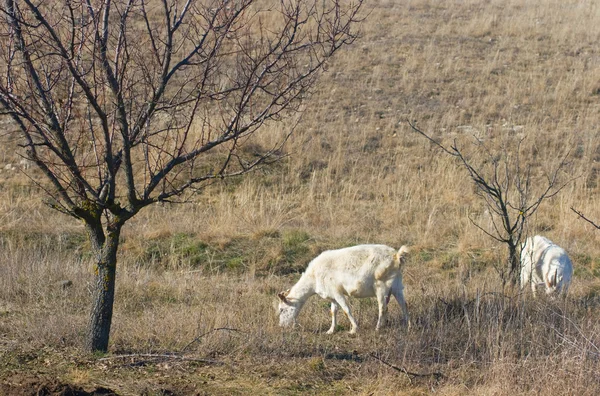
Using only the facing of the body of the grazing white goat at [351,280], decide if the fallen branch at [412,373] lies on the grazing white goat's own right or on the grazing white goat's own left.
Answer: on the grazing white goat's own left

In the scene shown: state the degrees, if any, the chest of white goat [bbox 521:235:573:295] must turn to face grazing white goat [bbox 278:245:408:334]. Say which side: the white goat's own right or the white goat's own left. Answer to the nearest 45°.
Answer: approximately 90° to the white goat's own right

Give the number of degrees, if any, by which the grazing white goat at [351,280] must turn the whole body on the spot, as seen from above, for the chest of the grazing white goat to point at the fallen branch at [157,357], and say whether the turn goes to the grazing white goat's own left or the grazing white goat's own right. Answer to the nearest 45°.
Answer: approximately 45° to the grazing white goat's own left

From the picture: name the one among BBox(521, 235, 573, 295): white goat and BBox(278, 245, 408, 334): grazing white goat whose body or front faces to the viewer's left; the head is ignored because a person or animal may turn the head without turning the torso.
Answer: the grazing white goat

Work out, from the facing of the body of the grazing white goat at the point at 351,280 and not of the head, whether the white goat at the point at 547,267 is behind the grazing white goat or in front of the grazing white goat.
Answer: behind

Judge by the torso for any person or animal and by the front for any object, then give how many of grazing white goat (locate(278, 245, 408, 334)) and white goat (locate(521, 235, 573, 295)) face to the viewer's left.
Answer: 1

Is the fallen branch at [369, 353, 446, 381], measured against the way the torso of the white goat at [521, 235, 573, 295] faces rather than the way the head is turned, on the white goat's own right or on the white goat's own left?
on the white goat's own right

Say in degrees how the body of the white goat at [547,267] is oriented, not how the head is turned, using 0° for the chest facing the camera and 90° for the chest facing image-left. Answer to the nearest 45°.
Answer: approximately 315°

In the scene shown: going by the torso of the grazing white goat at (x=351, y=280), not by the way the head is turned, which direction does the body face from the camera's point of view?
to the viewer's left

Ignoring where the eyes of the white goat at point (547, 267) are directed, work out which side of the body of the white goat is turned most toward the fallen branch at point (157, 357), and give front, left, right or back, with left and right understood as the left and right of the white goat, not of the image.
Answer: right
